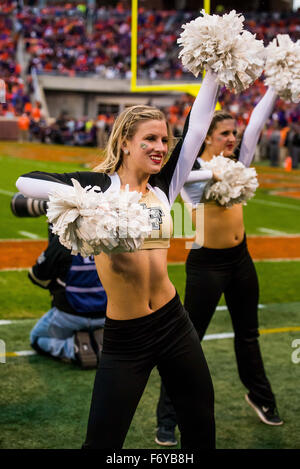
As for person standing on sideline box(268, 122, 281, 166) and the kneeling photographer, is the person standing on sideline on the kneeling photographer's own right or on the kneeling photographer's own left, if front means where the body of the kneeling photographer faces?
on the kneeling photographer's own right

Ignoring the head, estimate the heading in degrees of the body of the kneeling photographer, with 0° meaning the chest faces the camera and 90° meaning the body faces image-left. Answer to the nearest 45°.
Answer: approximately 135°

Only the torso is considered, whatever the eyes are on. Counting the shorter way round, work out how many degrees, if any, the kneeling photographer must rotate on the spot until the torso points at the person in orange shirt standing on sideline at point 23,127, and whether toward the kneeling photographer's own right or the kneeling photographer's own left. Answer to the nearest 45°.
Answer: approximately 45° to the kneeling photographer's own right
